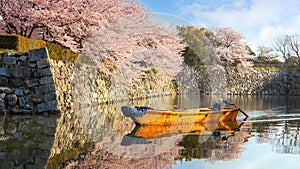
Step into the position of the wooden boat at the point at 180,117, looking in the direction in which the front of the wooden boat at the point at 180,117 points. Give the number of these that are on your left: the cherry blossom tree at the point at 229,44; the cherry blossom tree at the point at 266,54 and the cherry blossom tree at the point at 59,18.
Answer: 0

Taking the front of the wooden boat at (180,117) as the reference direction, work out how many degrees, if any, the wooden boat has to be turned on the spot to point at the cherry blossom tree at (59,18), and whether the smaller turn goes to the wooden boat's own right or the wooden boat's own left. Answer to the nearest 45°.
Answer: approximately 45° to the wooden boat's own right

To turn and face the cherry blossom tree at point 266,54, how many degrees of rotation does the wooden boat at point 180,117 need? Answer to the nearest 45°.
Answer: approximately 90° to its right

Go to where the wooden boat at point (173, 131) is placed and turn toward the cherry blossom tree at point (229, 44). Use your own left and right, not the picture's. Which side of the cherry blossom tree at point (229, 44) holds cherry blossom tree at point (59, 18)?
left

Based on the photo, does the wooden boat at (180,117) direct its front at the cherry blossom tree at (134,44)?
no

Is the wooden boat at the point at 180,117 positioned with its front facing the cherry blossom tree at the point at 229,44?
no

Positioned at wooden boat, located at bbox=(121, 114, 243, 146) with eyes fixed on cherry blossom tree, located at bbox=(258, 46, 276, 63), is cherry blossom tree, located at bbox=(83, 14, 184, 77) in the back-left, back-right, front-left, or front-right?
front-left

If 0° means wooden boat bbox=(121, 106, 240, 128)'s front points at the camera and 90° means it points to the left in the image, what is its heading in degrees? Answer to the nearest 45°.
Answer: approximately 90°

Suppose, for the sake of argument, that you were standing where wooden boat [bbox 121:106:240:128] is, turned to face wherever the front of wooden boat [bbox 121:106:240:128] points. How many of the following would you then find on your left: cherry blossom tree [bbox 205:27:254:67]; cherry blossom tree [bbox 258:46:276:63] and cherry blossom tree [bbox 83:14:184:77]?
0
